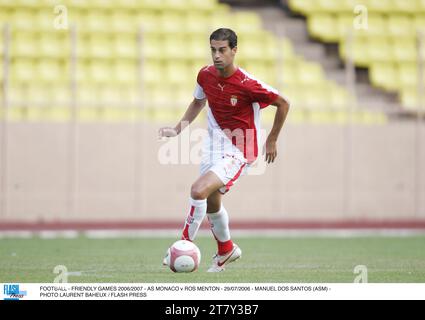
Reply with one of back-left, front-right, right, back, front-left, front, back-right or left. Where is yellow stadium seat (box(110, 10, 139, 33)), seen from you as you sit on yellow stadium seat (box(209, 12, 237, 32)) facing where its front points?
right

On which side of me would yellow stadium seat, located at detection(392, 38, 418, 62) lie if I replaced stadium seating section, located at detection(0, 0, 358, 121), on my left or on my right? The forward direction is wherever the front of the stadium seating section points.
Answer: on my left

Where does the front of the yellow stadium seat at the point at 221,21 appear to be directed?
toward the camera

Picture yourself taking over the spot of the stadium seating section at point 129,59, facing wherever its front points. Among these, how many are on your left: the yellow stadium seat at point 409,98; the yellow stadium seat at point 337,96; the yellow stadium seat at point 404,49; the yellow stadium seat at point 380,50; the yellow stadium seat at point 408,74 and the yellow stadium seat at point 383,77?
6

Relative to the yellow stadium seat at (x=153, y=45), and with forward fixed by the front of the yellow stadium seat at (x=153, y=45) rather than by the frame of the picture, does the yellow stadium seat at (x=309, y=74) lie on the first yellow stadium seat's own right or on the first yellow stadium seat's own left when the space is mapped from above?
on the first yellow stadium seat's own left

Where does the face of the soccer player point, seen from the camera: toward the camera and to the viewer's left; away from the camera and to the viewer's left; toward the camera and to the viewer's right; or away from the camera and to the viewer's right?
toward the camera and to the viewer's left

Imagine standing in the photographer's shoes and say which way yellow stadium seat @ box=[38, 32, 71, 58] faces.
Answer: facing the viewer

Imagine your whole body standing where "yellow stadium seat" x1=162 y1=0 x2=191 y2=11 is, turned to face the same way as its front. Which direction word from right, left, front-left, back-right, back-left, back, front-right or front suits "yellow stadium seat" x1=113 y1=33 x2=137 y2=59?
front-right

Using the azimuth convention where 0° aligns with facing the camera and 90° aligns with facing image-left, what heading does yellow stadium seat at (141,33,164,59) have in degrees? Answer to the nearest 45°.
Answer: approximately 0°

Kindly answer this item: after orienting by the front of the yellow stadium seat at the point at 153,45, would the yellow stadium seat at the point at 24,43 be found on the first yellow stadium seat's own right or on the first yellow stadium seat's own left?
on the first yellow stadium seat's own right

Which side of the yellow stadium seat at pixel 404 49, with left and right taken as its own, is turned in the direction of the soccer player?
front

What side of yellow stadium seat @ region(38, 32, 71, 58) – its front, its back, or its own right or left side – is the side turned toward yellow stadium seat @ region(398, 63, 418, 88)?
left

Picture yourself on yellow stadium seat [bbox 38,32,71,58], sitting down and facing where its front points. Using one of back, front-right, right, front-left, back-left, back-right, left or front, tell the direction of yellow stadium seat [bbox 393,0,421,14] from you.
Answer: left

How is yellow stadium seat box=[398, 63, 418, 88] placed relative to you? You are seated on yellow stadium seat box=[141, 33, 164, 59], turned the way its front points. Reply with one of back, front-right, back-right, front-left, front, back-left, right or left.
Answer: left

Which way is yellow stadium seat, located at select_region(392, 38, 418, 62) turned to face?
toward the camera
